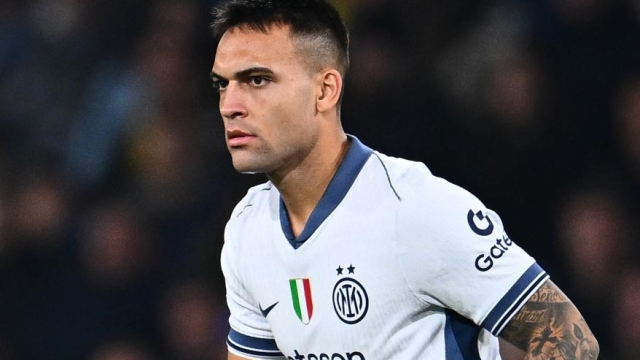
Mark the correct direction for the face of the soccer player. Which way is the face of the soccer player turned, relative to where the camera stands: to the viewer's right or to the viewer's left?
to the viewer's left

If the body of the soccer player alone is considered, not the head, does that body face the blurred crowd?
no

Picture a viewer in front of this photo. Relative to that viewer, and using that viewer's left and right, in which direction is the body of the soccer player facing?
facing the viewer and to the left of the viewer
